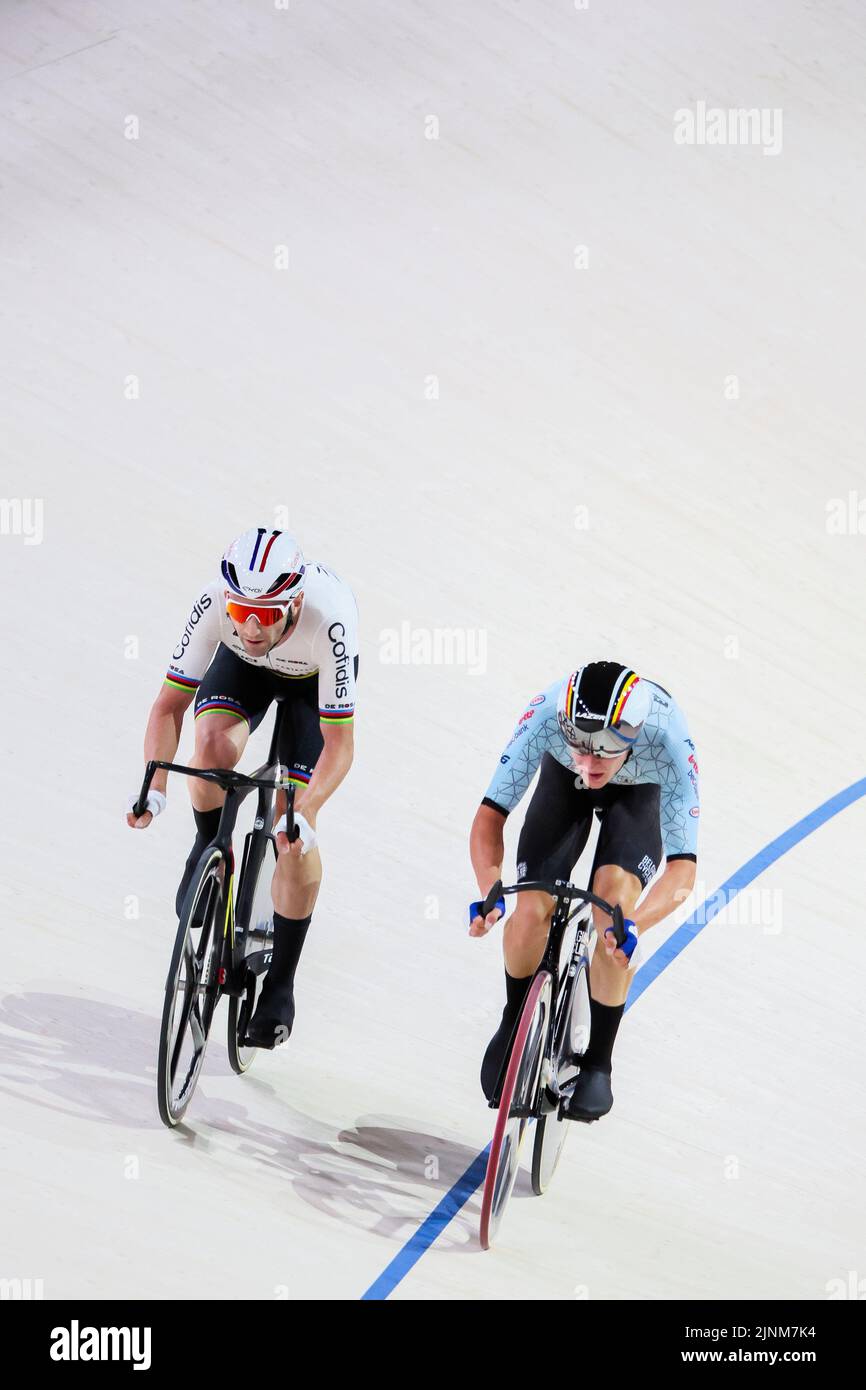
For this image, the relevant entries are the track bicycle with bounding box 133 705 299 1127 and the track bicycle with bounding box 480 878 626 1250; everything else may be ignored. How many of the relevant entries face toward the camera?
2

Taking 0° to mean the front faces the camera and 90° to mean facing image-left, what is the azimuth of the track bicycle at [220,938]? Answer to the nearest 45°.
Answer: approximately 0°
